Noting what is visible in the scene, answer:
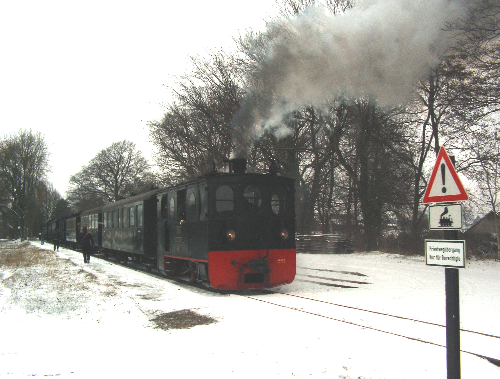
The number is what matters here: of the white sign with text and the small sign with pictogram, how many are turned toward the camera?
2

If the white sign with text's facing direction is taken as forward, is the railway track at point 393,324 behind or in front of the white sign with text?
behind

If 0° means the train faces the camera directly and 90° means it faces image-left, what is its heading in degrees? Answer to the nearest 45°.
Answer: approximately 315°

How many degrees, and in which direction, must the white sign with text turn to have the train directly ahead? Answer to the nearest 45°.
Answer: approximately 135° to its right

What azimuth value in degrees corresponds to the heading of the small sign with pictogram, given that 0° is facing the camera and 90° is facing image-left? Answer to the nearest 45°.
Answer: approximately 0°

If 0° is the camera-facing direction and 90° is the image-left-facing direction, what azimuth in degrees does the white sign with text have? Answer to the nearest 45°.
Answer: approximately 0°
